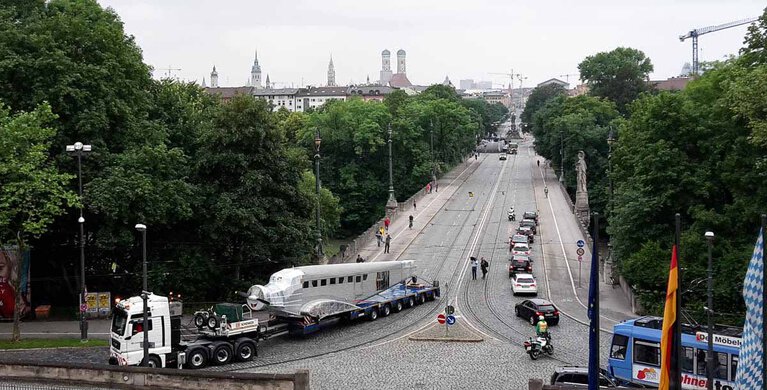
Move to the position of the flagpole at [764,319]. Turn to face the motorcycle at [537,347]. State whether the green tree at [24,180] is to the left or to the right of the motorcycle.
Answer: left

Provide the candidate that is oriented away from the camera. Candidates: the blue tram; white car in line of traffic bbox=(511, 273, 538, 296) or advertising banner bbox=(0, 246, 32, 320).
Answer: the white car in line of traffic

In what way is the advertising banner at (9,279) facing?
toward the camera

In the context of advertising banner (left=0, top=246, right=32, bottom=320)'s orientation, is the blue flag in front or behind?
in front

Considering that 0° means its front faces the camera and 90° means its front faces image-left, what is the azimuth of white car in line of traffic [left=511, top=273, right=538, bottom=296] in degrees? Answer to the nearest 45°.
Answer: approximately 180°

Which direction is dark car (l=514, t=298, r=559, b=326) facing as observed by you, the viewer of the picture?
facing away from the viewer and to the left of the viewer

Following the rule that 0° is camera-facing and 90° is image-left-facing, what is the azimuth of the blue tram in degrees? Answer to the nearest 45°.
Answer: approximately 90°

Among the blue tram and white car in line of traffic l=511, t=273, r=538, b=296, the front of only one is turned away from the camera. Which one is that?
the white car in line of traffic

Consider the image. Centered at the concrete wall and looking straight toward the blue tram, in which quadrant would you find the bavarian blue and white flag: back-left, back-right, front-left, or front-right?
front-right

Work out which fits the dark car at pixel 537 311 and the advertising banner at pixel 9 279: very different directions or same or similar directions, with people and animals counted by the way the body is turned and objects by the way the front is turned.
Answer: very different directions

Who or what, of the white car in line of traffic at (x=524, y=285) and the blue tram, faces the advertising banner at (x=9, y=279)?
the blue tram

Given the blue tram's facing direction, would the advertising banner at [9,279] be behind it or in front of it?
in front

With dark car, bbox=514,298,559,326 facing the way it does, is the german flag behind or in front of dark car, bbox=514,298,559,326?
behind

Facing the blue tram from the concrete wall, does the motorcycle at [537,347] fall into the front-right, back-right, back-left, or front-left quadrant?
front-left
